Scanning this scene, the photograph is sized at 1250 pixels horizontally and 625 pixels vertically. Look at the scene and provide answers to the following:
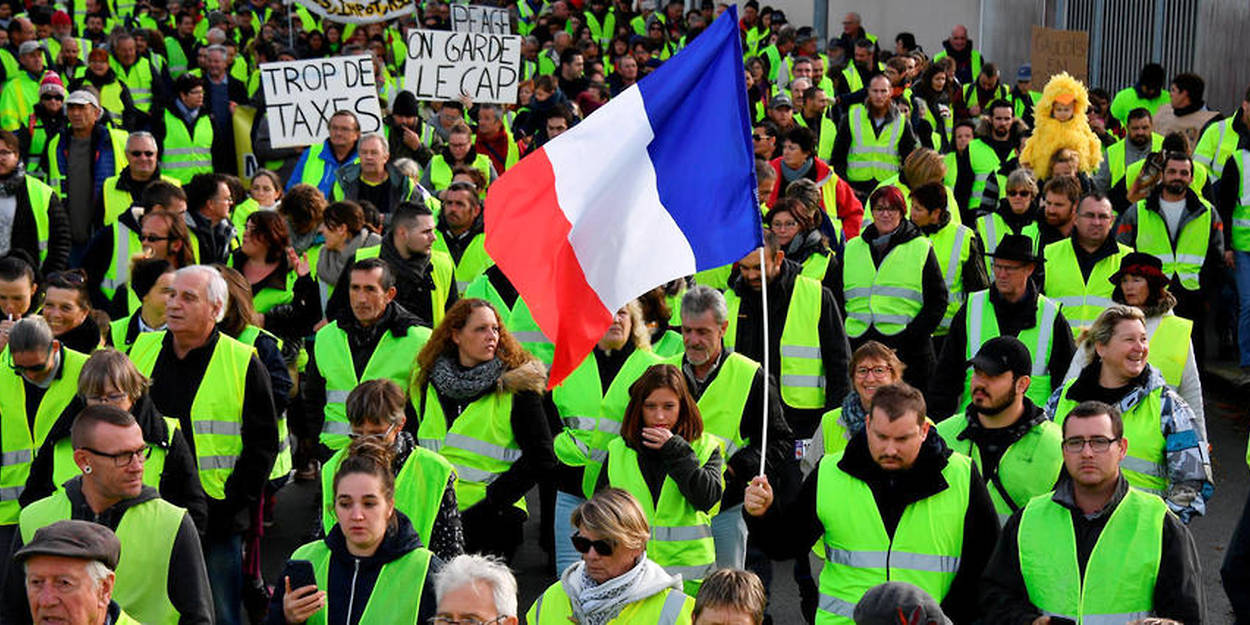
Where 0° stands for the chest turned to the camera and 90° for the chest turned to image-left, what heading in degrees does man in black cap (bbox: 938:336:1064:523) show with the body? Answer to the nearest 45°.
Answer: approximately 45°

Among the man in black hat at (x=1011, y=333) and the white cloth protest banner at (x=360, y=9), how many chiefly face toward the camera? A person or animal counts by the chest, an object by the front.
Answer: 2

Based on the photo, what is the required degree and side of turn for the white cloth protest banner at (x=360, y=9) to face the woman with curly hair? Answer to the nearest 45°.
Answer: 0° — it already faces them

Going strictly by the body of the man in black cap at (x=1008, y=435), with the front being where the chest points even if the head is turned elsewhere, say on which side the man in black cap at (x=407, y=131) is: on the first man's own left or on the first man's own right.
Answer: on the first man's own right

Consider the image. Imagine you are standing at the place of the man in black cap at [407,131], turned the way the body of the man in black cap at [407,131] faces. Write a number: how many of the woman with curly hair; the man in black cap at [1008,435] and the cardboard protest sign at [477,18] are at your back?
1

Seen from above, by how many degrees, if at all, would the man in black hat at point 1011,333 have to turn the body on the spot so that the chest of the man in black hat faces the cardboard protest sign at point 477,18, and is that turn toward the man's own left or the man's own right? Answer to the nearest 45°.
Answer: approximately 135° to the man's own right

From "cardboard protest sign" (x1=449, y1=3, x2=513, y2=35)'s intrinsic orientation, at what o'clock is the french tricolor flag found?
The french tricolor flag is roughly at 12 o'clock from the cardboard protest sign.

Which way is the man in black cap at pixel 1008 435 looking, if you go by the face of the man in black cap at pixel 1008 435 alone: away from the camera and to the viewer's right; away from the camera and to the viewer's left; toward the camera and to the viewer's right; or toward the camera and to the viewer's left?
toward the camera and to the viewer's left

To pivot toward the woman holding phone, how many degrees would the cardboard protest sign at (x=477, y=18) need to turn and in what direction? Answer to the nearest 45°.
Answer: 0° — it already faces them

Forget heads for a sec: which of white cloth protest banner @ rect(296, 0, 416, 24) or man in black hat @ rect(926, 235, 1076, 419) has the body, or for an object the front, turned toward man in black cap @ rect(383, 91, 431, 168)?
the white cloth protest banner

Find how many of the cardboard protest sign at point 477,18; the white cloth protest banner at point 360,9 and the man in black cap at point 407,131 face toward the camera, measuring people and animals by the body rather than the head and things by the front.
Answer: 3

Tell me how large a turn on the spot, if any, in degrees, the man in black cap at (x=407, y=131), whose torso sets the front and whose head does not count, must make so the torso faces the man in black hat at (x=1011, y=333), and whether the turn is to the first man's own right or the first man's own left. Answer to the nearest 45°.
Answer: approximately 45° to the first man's own left

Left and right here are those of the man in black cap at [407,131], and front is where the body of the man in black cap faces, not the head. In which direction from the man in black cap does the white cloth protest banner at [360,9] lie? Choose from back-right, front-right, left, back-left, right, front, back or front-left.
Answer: back

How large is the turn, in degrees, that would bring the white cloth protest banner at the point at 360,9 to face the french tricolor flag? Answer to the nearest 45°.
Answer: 0° — it already faces it
